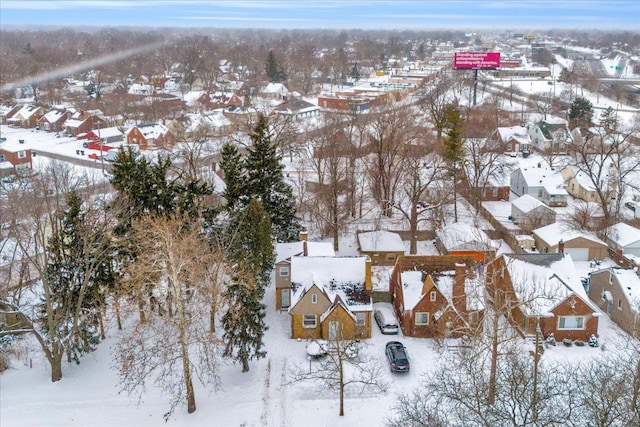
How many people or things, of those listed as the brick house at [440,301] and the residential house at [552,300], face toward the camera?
2

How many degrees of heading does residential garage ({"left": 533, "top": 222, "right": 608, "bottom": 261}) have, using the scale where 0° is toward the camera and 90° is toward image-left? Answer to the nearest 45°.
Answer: approximately 0°

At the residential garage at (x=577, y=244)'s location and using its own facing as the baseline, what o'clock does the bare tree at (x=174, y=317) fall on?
The bare tree is roughly at 1 o'clock from the residential garage.

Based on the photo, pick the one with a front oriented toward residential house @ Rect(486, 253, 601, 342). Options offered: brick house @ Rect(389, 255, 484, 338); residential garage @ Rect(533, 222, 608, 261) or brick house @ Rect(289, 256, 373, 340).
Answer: residential garage @ Rect(533, 222, 608, 261)

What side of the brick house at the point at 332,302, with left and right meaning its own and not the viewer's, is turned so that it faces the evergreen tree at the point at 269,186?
back

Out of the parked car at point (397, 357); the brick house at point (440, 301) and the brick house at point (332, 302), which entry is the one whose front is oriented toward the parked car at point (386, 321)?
the parked car at point (397, 357)

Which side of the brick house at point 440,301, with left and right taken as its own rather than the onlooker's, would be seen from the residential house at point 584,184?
back

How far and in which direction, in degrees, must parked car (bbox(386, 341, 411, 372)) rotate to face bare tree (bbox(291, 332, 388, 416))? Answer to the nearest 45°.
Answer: approximately 135° to its left

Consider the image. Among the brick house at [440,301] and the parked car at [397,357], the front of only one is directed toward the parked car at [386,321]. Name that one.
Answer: the parked car at [397,357]

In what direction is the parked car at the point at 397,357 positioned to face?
away from the camera

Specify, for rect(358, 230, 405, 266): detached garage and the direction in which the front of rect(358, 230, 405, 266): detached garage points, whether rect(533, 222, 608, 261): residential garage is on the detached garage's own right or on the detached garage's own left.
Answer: on the detached garage's own left
